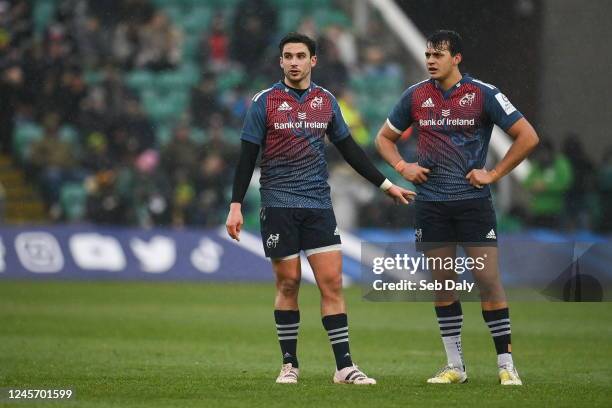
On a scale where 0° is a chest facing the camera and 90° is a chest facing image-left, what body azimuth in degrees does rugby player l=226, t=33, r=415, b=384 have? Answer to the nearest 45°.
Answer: approximately 0°

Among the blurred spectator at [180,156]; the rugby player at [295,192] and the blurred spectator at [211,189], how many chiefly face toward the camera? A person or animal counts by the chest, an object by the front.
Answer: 3

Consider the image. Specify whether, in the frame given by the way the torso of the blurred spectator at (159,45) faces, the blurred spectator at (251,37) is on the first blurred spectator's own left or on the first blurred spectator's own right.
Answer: on the first blurred spectator's own left

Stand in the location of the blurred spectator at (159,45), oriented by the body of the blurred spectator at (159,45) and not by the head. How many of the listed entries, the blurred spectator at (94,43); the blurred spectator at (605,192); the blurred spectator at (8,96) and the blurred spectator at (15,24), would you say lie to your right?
3

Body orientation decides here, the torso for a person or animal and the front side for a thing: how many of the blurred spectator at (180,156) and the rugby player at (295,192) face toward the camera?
2

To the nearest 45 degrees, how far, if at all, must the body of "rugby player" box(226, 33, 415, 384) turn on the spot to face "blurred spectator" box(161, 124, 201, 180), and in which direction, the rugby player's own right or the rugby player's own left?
approximately 180°

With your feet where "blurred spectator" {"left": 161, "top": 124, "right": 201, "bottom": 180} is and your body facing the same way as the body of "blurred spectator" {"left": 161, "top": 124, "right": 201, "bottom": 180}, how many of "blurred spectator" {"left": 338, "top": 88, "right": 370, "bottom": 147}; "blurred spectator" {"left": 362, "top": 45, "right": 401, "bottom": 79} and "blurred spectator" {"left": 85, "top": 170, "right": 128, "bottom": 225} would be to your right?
1

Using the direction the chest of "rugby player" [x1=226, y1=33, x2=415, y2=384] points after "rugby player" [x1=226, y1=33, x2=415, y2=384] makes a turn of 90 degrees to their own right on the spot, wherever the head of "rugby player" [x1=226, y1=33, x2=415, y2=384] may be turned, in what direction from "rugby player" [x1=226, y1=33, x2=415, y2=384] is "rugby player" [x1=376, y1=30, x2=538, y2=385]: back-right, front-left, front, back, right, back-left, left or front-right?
back

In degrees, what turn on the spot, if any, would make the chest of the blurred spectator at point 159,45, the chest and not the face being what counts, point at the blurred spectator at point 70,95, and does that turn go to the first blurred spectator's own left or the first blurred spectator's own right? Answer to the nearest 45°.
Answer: approximately 90° to the first blurred spectator's own right

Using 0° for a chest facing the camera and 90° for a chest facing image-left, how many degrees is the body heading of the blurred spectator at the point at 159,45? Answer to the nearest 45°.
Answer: approximately 0°
